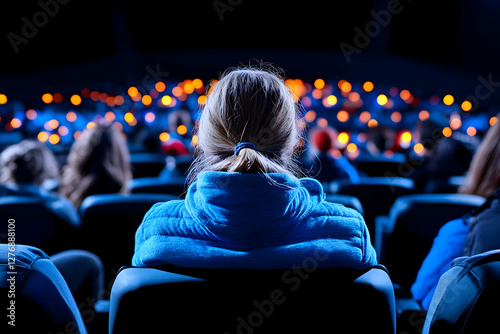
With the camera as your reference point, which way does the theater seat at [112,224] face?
facing away from the viewer

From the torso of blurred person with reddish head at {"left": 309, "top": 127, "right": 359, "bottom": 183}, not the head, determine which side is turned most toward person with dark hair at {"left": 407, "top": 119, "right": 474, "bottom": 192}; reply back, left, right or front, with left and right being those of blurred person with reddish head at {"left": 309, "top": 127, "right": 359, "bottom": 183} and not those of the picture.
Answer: right

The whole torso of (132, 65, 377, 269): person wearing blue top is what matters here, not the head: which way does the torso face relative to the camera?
away from the camera

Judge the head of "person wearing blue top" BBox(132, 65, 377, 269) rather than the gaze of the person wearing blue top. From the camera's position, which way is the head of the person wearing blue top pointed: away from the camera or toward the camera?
away from the camera

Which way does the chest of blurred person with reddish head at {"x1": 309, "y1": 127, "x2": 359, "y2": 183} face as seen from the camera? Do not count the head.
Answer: away from the camera

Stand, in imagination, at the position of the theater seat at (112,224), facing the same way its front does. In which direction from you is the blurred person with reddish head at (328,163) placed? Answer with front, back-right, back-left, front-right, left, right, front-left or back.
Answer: front-right

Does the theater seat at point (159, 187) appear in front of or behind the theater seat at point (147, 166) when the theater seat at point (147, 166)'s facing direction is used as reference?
behind

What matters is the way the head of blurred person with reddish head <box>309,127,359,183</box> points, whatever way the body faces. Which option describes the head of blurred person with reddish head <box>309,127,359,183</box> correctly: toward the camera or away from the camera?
away from the camera

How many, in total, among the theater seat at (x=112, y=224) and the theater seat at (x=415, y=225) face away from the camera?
2

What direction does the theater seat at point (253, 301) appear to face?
away from the camera

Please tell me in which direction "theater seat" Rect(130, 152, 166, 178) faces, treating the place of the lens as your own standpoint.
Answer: facing away from the viewer

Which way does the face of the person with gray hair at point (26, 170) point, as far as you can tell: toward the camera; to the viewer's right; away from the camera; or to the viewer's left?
away from the camera

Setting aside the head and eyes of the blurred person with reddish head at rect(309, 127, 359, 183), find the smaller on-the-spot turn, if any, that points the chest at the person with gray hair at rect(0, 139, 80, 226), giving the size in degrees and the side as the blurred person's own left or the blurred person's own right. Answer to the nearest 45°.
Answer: approximately 135° to the blurred person's own left

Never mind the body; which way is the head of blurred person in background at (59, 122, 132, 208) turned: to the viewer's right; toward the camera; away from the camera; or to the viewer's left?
away from the camera
